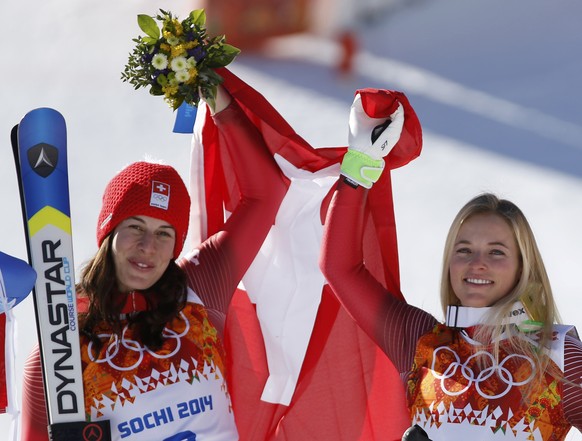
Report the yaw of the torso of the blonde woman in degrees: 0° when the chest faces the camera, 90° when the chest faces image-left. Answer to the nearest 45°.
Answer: approximately 0°

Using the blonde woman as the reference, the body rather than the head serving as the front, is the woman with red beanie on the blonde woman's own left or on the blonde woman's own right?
on the blonde woman's own right

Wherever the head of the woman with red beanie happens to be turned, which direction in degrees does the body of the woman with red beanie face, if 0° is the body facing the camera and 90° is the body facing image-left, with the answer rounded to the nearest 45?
approximately 0°

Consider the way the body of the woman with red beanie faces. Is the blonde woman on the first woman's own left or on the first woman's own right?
on the first woman's own left
